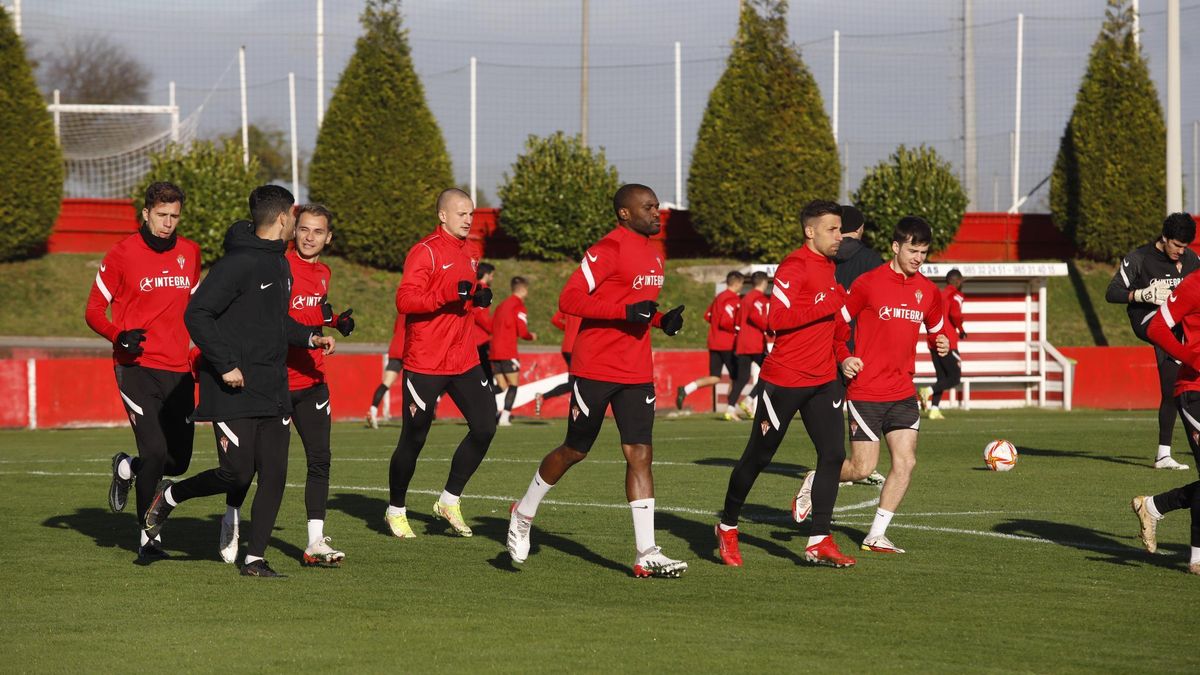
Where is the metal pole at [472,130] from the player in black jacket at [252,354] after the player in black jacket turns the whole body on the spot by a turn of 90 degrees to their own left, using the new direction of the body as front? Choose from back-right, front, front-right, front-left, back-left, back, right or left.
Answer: front

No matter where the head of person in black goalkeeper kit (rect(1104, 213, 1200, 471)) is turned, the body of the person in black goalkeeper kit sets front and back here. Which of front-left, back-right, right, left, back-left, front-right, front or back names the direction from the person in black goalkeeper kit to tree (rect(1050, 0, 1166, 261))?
back-left

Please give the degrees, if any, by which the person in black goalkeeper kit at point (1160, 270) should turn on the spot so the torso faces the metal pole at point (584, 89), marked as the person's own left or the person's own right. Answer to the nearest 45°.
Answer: approximately 180°

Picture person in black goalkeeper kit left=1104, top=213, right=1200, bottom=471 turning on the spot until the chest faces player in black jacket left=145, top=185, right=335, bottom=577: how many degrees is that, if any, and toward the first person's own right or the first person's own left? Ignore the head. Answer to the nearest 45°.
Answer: approximately 90° to the first person's own right

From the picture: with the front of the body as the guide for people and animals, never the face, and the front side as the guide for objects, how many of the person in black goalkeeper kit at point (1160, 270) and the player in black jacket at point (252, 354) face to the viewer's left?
0

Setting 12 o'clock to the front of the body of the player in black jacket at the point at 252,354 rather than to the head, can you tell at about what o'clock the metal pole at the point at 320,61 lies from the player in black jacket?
The metal pole is roughly at 9 o'clock from the player in black jacket.

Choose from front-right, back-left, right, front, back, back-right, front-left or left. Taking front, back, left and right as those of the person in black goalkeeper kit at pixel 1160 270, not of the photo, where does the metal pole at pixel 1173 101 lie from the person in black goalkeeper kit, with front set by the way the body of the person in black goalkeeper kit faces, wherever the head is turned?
back-left

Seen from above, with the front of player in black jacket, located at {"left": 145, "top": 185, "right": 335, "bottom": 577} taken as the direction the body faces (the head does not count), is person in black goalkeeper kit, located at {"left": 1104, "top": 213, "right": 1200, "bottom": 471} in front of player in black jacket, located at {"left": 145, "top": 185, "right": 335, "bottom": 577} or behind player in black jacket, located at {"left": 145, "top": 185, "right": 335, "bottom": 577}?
in front

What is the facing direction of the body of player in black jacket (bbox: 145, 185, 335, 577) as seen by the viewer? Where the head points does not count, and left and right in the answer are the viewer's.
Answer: facing to the right of the viewer

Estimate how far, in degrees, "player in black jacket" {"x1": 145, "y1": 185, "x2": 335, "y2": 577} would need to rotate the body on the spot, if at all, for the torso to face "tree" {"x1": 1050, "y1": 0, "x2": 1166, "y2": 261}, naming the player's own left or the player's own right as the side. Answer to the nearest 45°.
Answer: approximately 45° to the player's own left

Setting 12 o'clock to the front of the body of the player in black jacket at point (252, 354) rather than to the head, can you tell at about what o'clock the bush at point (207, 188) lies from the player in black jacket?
The bush is roughly at 9 o'clock from the player in black jacket.
